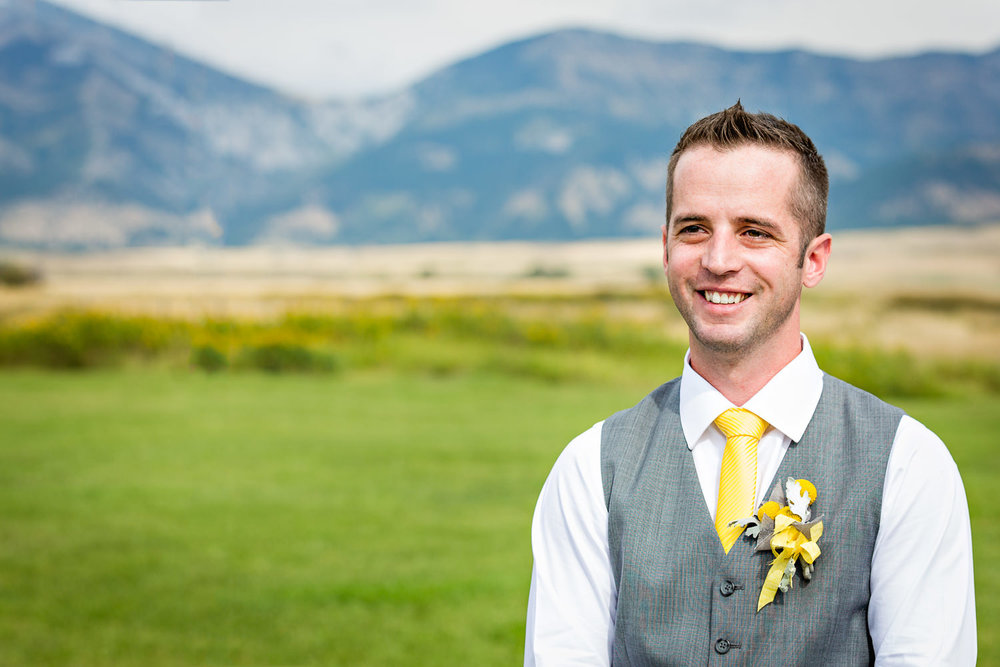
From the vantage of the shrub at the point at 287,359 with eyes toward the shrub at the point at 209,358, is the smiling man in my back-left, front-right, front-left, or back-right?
back-left

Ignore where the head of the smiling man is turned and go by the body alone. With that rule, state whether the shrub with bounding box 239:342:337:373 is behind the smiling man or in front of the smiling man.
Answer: behind

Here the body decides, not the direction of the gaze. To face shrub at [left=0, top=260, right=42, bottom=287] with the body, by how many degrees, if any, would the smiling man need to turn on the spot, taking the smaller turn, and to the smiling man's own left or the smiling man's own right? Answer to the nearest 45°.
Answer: approximately 135° to the smiling man's own right

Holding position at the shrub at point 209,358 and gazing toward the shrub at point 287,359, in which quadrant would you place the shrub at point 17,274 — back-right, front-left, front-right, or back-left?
back-left

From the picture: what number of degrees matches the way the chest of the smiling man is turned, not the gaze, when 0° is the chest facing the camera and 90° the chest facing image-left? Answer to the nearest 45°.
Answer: approximately 0°
